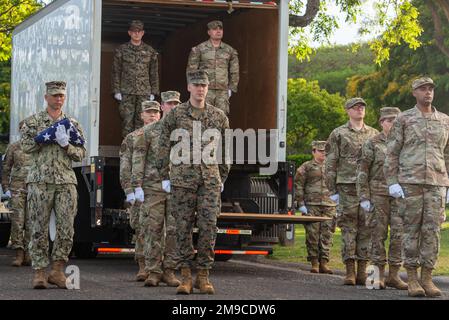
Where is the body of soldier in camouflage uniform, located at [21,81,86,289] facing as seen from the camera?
toward the camera

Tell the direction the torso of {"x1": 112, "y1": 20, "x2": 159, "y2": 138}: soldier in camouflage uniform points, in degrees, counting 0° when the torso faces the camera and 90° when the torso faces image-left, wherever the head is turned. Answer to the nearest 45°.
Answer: approximately 0°

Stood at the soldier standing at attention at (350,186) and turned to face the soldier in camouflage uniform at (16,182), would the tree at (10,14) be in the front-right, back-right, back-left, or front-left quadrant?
front-right

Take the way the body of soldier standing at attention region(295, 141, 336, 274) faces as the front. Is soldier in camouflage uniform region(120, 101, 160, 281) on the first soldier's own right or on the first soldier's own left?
on the first soldier's own right

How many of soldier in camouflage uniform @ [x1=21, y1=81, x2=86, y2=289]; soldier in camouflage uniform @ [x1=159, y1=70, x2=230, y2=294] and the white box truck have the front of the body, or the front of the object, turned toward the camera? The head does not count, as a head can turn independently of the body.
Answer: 2

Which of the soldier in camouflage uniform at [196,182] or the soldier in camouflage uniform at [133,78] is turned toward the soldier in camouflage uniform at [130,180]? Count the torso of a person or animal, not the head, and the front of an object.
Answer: the soldier in camouflage uniform at [133,78]

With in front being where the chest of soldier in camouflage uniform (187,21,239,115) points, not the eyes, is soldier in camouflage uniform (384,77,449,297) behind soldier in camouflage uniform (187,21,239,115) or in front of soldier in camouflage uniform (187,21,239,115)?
in front

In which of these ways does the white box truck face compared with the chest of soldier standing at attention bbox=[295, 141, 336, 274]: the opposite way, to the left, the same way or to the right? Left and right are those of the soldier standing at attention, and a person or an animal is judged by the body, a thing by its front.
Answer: the opposite way

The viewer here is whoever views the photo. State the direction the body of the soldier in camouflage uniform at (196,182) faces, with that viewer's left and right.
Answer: facing the viewer

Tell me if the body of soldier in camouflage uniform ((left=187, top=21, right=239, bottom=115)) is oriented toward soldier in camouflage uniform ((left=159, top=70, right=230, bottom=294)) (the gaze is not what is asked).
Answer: yes

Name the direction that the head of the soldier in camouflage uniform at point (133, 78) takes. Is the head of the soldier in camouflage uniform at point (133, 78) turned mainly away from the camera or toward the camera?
toward the camera

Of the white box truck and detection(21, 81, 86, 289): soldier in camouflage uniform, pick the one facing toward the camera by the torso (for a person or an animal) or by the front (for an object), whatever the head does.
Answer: the soldier in camouflage uniform

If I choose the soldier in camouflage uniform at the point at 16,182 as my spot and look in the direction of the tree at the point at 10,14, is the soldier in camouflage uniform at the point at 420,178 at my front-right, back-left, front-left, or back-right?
back-right

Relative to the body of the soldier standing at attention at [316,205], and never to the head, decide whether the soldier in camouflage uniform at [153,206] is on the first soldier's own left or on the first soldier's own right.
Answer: on the first soldier's own right

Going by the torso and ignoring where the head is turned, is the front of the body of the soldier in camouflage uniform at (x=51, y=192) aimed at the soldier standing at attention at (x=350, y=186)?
no

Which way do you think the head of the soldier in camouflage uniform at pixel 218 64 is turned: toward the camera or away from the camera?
toward the camera

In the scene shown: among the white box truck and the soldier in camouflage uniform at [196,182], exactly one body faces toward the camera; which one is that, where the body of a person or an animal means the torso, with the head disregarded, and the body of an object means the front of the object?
the soldier in camouflage uniform

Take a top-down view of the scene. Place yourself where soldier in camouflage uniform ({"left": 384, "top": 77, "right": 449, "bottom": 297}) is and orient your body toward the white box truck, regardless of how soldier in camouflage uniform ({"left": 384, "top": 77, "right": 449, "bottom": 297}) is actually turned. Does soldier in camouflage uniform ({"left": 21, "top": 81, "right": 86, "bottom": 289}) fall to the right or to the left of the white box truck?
left

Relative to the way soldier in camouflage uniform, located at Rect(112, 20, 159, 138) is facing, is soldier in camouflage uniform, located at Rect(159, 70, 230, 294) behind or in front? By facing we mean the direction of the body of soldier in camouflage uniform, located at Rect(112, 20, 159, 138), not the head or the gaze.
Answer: in front
